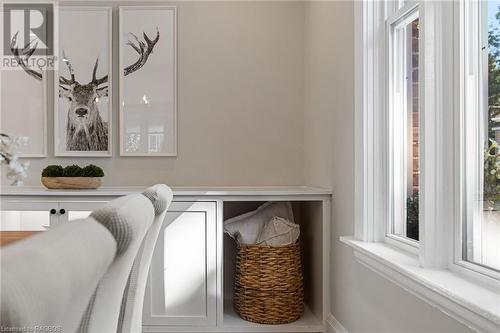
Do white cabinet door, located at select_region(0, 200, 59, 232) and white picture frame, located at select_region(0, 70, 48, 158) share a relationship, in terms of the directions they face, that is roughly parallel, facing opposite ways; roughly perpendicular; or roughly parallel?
roughly parallel

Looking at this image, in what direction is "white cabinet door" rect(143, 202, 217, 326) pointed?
toward the camera

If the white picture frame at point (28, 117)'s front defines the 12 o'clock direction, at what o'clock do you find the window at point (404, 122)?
The window is roughly at 11 o'clock from the white picture frame.

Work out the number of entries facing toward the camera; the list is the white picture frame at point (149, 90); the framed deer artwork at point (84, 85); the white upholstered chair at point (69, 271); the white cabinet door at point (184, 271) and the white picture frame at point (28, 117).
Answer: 4

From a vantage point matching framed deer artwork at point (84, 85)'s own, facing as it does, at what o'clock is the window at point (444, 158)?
The window is roughly at 11 o'clock from the framed deer artwork.

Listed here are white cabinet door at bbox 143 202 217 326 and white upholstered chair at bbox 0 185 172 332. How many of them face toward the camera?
1

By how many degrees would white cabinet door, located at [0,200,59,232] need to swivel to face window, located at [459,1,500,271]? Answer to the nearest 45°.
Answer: approximately 45° to its left

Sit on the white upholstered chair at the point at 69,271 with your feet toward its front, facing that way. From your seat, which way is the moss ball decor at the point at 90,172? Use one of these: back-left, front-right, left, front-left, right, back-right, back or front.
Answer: front-right

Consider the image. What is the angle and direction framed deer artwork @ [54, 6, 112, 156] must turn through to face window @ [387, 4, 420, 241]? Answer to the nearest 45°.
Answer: approximately 45° to its left

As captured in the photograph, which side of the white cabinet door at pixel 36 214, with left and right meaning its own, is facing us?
front

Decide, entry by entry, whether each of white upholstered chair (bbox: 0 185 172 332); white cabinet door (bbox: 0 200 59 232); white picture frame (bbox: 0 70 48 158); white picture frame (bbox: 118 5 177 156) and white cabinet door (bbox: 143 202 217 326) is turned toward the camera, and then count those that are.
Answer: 4

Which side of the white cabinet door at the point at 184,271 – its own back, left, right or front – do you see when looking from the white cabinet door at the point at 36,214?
right

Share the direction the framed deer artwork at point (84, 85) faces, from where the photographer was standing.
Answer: facing the viewer
